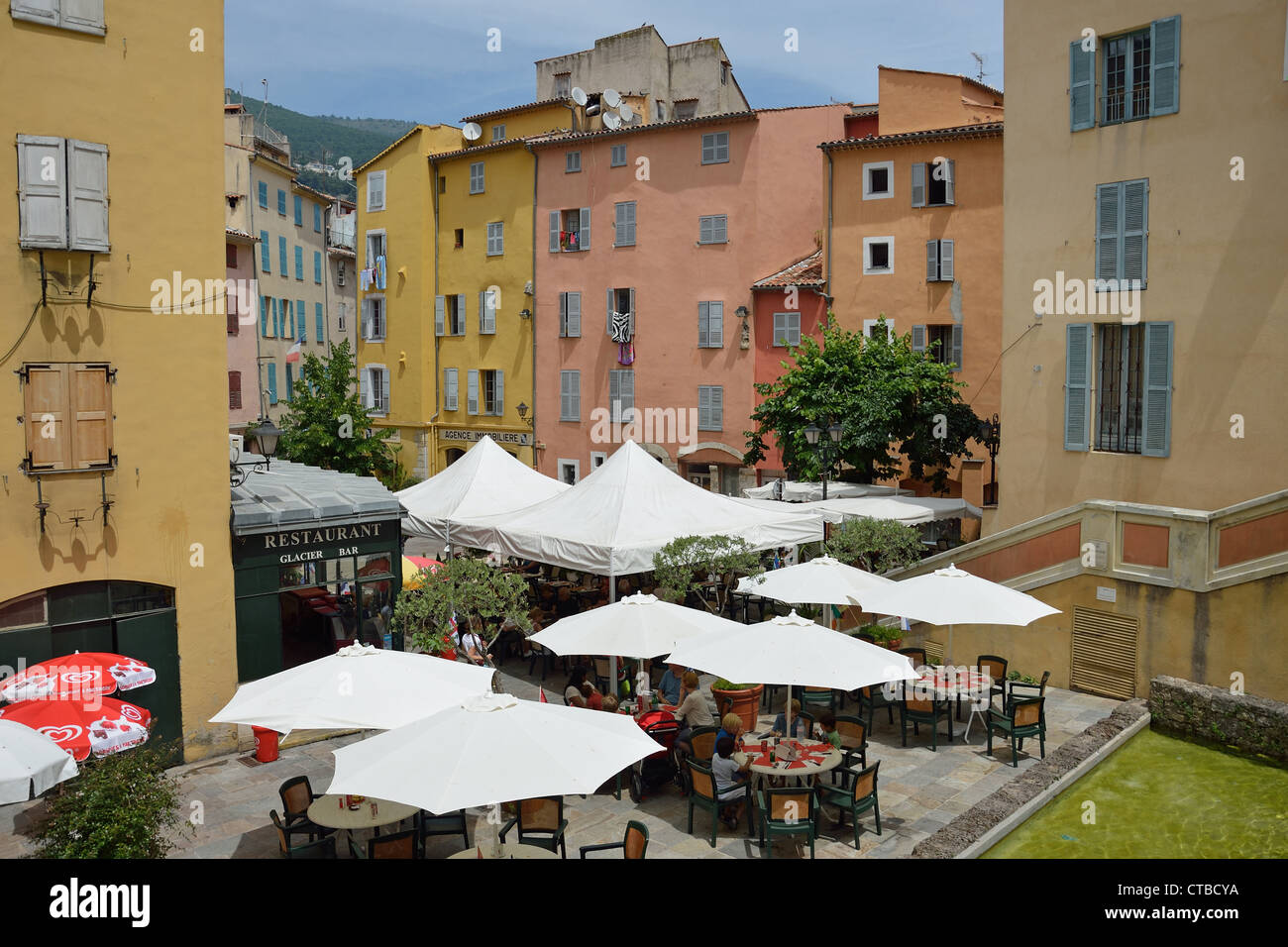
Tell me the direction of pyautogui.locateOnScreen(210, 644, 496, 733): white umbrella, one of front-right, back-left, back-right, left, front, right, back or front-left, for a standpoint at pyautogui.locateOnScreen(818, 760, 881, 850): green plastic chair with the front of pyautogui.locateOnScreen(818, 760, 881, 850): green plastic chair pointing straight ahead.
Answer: front-left

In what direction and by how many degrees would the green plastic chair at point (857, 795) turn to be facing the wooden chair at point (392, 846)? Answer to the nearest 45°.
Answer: approximately 90° to its left

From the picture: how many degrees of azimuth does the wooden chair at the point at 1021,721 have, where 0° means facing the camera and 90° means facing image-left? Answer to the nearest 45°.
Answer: approximately 135°

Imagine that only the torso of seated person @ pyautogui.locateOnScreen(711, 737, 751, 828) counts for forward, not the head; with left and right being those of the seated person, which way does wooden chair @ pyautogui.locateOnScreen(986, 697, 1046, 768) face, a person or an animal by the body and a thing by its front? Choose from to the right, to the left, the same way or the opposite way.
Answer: to the left

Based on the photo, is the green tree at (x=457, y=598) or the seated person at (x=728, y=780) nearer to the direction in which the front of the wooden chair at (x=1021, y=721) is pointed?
the green tree

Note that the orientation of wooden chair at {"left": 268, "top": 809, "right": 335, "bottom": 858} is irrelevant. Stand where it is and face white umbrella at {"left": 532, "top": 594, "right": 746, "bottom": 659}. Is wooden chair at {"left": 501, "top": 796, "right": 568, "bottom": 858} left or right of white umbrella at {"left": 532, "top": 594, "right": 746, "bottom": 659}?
right

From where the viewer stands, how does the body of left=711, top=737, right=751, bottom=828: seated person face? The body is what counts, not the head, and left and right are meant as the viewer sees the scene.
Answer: facing away from the viewer and to the right of the viewer
